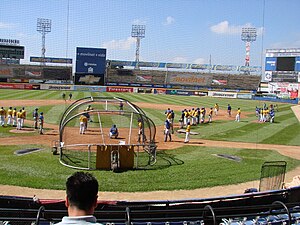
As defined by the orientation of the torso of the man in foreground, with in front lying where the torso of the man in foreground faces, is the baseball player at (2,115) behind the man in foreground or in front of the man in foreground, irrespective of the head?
in front

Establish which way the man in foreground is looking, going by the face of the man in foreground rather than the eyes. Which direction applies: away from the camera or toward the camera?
away from the camera

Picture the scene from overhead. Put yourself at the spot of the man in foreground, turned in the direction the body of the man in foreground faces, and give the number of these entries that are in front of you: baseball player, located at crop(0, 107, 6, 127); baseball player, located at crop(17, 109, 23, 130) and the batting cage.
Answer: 3

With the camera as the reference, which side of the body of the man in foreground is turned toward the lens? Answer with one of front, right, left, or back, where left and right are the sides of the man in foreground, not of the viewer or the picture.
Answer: back

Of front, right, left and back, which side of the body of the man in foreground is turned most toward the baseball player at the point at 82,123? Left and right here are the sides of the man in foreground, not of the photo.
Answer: front

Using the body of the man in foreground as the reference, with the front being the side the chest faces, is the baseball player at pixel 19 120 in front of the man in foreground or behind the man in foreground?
in front

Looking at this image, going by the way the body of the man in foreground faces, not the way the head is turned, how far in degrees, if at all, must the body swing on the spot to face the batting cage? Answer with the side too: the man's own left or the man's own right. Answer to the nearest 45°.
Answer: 0° — they already face it
